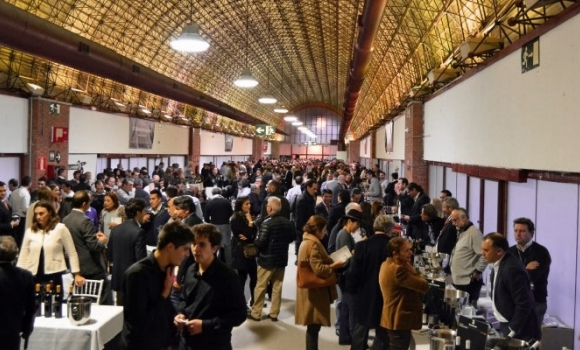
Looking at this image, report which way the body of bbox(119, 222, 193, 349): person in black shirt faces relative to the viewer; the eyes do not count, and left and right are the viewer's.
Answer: facing to the right of the viewer

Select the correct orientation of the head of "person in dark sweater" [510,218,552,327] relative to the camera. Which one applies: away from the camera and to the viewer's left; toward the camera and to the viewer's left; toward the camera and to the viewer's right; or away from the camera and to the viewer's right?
toward the camera and to the viewer's left

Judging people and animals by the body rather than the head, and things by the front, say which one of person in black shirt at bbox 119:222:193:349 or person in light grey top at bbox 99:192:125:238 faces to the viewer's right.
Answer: the person in black shirt

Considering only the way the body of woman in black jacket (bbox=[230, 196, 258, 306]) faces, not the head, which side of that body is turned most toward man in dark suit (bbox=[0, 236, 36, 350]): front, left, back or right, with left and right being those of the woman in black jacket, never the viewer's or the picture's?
right

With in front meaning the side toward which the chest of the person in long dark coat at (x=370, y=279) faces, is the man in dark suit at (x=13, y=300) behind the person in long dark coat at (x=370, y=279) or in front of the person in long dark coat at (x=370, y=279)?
behind

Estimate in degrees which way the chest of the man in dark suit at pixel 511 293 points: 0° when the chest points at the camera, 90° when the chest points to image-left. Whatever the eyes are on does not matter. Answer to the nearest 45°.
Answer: approximately 90°

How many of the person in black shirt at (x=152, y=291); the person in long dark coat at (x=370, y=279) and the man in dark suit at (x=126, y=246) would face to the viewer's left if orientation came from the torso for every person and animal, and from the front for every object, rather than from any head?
0

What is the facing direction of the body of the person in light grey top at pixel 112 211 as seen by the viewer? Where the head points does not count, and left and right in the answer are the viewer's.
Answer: facing the viewer and to the left of the viewer

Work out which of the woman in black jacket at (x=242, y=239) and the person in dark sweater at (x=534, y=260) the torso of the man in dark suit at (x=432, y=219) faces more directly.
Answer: the woman in black jacket

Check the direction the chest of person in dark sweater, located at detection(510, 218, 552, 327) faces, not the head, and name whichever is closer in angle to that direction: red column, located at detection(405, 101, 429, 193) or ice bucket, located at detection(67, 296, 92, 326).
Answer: the ice bucket
